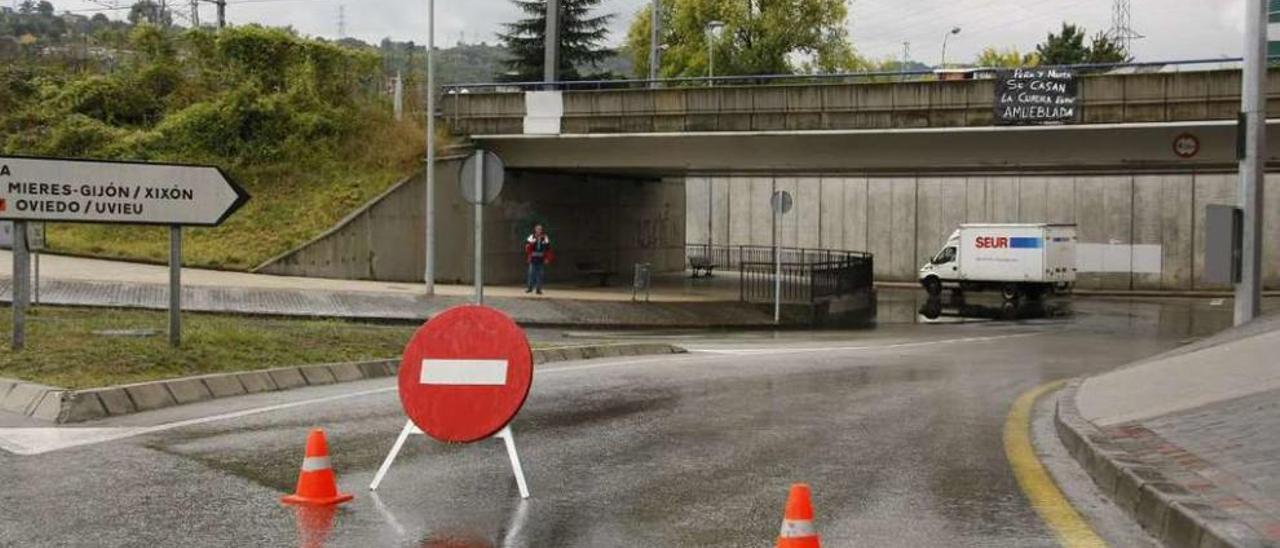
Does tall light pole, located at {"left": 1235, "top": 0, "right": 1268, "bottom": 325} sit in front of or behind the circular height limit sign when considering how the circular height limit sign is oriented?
in front

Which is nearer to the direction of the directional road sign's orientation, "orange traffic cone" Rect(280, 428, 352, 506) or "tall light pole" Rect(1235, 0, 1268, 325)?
the orange traffic cone

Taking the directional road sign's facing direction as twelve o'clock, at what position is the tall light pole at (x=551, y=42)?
The tall light pole is roughly at 7 o'clock from the directional road sign.

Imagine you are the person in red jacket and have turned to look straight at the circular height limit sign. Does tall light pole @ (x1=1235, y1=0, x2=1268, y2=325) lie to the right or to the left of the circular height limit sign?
right

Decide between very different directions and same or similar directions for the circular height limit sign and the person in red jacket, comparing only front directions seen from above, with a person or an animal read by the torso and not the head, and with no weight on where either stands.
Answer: same or similar directions

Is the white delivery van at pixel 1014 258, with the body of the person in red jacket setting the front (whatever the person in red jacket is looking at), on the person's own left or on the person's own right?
on the person's own left

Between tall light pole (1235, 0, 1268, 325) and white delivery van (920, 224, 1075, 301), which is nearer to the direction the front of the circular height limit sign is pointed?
the tall light pole

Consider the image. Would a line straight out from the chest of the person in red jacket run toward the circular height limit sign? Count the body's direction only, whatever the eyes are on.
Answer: no

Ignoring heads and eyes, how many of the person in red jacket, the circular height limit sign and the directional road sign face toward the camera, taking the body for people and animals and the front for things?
3

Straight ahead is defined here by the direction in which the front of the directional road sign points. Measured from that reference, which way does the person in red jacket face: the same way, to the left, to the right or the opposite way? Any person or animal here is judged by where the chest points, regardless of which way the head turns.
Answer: the same way

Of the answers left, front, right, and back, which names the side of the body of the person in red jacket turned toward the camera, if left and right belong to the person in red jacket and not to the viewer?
front

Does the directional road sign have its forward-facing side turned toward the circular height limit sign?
no

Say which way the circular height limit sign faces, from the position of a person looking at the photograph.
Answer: facing the viewer

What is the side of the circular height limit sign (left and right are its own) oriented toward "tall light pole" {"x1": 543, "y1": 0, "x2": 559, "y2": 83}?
right

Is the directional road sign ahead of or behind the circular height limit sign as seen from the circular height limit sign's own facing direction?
ahead

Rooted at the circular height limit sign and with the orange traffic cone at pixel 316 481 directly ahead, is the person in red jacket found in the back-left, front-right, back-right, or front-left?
front-right

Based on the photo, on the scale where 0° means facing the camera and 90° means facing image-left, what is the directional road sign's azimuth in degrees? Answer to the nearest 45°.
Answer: approximately 0°

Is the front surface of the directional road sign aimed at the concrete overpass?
no
